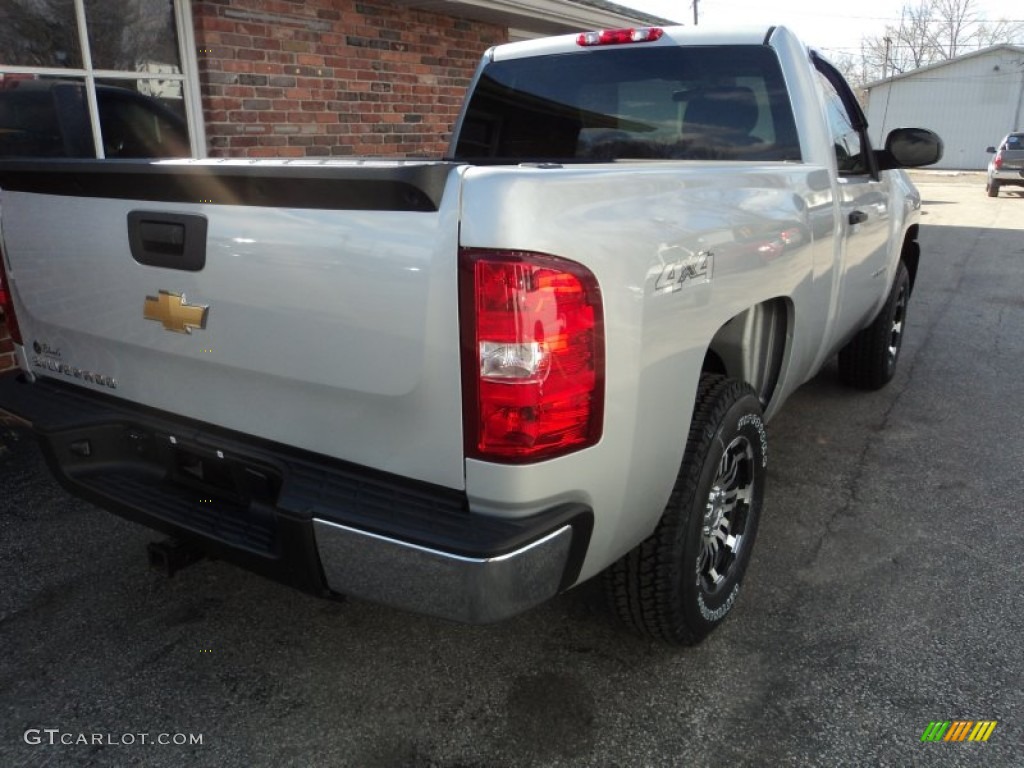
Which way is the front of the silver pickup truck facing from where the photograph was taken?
facing away from the viewer and to the right of the viewer

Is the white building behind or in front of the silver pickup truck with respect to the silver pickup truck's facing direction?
in front
